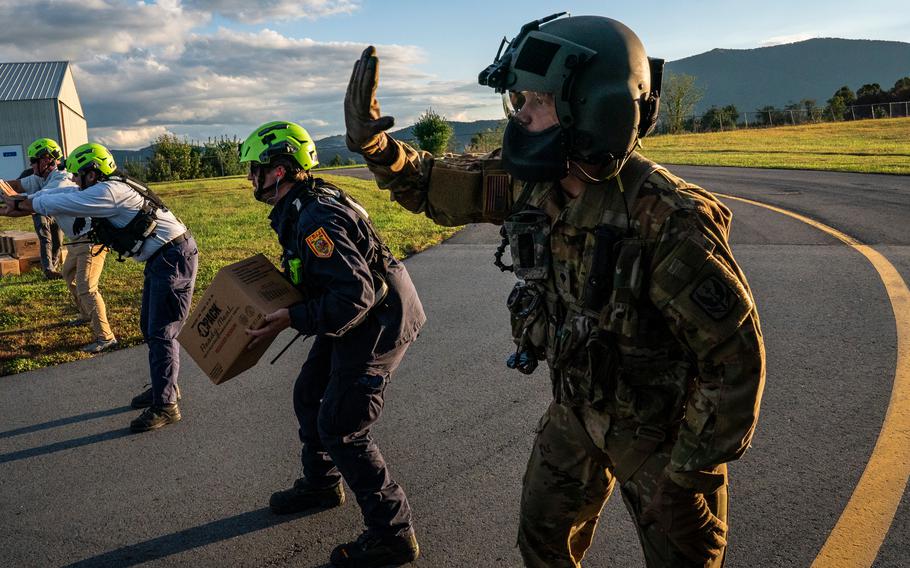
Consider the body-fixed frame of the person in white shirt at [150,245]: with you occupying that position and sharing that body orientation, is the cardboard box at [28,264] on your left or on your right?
on your right

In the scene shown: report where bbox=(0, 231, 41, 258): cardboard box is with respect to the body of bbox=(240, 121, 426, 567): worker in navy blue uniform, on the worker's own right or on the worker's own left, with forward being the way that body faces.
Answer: on the worker's own right

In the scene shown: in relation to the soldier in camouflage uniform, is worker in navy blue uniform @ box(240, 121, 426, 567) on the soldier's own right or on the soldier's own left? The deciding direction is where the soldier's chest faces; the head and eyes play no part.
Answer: on the soldier's own right

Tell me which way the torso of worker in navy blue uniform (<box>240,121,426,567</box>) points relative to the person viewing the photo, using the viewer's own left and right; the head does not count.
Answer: facing to the left of the viewer

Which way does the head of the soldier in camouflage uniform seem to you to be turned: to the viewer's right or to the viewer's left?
to the viewer's left

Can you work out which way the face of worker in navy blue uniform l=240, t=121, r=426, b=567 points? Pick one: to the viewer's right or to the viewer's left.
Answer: to the viewer's left

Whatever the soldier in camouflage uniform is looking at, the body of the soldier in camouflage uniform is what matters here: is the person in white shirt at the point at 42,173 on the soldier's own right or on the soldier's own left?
on the soldier's own right

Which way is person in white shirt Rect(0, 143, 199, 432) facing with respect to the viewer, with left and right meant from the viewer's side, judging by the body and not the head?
facing to the left of the viewer
